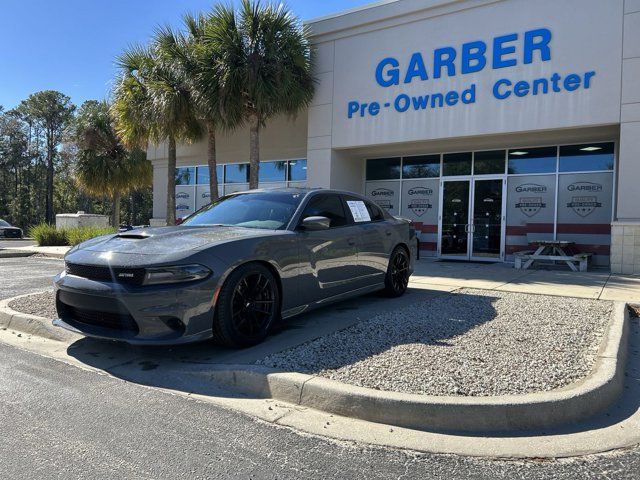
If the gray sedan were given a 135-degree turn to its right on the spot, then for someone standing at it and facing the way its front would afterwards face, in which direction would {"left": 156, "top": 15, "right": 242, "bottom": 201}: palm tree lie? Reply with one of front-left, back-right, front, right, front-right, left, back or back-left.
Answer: front

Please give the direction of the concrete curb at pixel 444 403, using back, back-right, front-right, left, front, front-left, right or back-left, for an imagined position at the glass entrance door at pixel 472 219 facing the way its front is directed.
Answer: front

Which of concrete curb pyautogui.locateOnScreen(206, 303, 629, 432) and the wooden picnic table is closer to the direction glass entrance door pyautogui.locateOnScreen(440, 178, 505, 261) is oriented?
the concrete curb

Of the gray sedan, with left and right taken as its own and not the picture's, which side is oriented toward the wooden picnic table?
back

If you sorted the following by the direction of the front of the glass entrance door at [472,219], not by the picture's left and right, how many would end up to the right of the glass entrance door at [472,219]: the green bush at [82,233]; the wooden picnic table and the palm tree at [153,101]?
2

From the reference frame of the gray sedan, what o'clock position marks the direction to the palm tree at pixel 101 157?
The palm tree is roughly at 4 o'clock from the gray sedan.

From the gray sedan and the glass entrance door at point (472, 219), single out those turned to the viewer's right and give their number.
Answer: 0

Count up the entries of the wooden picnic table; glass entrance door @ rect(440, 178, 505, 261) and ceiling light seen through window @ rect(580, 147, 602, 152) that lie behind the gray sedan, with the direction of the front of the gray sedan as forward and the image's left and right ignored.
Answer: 3

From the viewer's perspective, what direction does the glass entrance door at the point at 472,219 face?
toward the camera

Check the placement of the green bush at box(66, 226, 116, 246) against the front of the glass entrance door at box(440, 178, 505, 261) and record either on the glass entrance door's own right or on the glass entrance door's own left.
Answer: on the glass entrance door's own right

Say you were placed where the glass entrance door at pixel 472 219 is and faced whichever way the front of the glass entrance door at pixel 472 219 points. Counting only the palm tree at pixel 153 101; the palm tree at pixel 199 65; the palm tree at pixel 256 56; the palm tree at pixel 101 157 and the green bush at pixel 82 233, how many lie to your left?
0

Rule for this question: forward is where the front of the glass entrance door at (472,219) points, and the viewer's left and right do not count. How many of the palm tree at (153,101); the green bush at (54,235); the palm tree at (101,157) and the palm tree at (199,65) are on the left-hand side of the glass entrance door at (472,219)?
0

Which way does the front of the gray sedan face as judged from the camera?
facing the viewer and to the left of the viewer

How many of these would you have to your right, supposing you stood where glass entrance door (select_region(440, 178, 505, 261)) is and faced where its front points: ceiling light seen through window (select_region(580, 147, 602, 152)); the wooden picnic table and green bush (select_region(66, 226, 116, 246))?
1

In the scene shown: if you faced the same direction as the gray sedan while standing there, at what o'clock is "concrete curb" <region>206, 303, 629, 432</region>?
The concrete curb is roughly at 9 o'clock from the gray sedan.

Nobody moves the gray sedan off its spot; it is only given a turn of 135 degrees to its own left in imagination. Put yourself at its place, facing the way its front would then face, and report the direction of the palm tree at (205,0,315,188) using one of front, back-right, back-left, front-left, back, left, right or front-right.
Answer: left

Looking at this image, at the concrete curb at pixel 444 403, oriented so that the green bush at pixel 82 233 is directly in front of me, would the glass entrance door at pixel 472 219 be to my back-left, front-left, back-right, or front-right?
front-right
